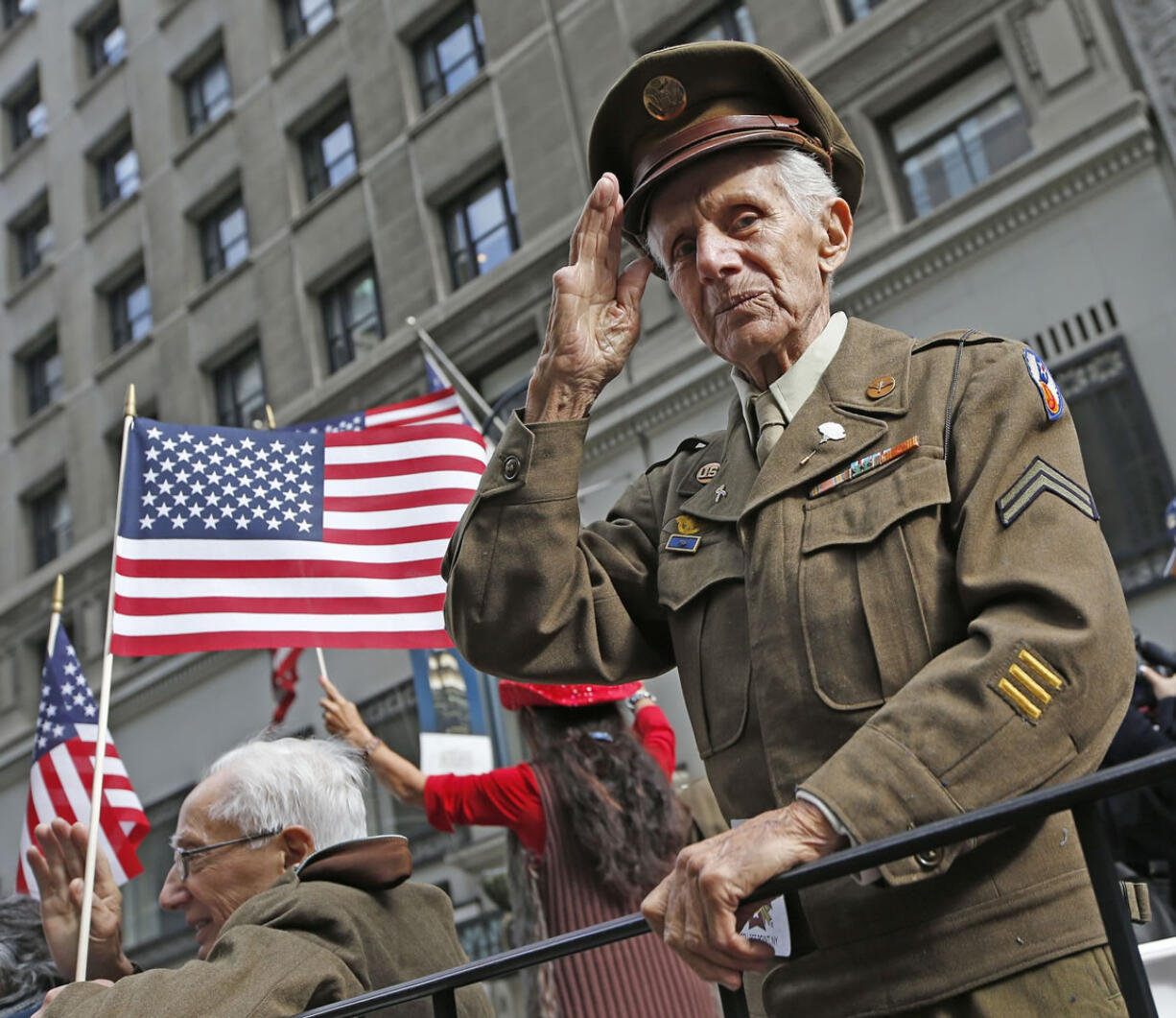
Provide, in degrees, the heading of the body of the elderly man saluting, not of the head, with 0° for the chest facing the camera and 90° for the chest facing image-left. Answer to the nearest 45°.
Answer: approximately 45°

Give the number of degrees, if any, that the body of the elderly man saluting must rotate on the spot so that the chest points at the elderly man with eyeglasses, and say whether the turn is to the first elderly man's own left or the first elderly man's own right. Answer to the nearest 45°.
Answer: approximately 90° to the first elderly man's own right

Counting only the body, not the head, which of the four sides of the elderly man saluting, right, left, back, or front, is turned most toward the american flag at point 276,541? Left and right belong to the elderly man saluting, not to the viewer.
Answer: right

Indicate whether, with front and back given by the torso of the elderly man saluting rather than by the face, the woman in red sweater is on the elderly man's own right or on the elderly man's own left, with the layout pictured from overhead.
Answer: on the elderly man's own right

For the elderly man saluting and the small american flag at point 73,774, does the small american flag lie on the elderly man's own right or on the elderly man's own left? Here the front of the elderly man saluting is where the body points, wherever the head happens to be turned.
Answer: on the elderly man's own right

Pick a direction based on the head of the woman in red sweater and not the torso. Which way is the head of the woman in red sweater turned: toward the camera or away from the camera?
away from the camera

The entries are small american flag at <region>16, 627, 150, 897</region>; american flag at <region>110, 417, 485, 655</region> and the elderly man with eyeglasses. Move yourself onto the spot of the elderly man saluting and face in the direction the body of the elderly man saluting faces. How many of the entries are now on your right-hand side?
3

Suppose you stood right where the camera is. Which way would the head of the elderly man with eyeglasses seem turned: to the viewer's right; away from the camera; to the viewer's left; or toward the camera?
to the viewer's left
